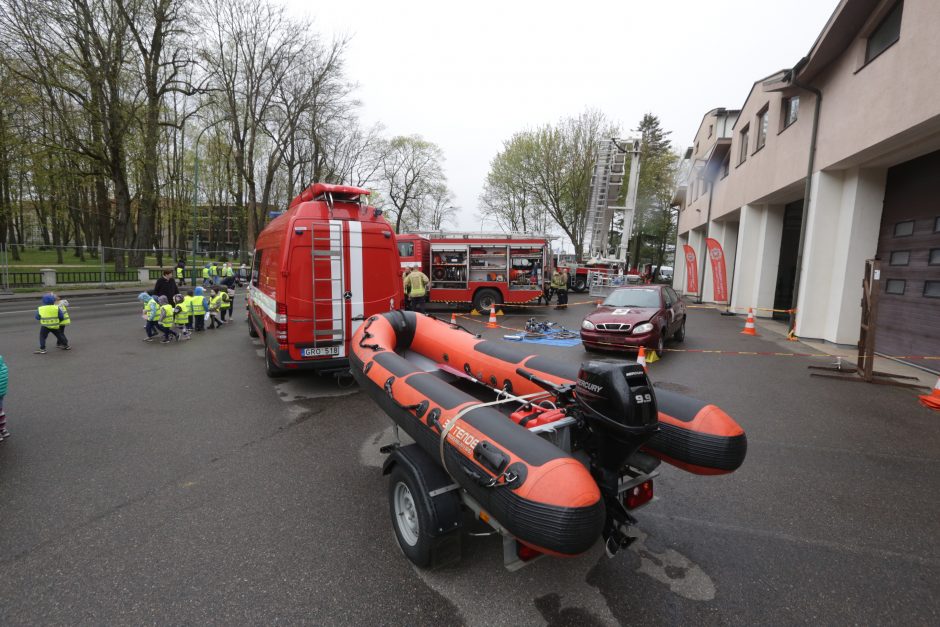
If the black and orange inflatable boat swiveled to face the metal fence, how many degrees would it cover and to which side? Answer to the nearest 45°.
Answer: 0° — it already faces it

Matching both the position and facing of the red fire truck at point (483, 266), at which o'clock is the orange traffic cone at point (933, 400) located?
The orange traffic cone is roughly at 8 o'clock from the red fire truck.

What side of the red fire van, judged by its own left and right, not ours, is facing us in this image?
back

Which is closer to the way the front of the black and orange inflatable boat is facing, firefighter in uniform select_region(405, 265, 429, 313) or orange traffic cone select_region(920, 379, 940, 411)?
the firefighter in uniform

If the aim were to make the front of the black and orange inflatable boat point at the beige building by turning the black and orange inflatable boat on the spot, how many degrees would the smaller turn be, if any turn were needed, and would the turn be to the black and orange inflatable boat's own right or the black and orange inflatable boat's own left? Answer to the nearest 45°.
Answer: approximately 90° to the black and orange inflatable boat's own right

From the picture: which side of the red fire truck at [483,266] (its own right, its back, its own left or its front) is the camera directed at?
left

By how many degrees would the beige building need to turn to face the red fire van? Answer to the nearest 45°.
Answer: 0° — it already faces it

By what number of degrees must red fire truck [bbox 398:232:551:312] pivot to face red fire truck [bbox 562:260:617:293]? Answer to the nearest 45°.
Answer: approximately 135° to its right

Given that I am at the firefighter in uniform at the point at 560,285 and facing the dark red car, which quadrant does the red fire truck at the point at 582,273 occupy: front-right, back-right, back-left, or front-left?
back-left

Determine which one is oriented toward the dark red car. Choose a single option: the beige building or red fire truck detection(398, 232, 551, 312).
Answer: the beige building

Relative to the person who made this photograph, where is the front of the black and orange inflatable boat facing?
facing away from the viewer and to the left of the viewer

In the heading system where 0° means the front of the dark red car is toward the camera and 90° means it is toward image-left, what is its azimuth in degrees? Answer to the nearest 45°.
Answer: approximately 45°

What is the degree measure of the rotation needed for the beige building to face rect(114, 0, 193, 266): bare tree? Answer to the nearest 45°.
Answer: approximately 45° to its right

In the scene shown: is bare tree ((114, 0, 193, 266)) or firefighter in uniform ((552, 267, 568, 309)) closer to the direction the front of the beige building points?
the bare tree
